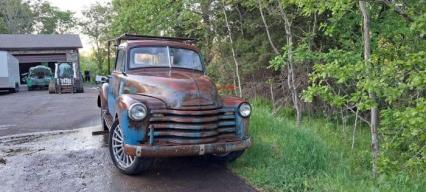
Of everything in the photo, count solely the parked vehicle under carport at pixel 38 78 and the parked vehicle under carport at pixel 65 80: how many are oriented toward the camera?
2

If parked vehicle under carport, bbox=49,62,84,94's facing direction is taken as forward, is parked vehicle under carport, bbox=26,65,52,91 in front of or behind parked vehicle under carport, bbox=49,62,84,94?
behind

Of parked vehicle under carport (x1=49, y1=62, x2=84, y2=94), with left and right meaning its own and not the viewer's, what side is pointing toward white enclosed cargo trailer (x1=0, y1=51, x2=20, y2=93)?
right

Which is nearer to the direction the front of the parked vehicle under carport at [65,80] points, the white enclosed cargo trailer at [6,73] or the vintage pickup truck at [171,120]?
the vintage pickup truck

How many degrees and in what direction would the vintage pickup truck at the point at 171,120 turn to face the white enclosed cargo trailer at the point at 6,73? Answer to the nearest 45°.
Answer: approximately 180°

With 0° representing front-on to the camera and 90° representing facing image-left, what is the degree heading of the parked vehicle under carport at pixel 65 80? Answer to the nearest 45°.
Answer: approximately 0°

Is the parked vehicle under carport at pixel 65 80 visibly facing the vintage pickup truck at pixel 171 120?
yes
